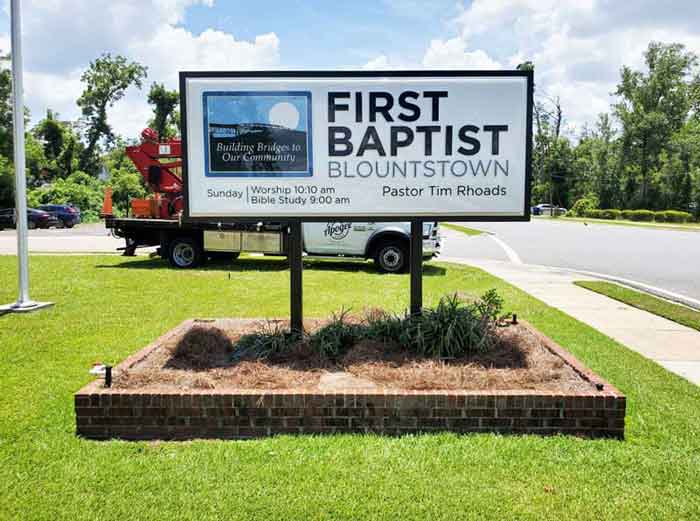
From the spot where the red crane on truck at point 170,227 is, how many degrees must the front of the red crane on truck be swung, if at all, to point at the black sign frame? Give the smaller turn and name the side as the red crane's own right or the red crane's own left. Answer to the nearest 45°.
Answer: approximately 90° to the red crane's own right

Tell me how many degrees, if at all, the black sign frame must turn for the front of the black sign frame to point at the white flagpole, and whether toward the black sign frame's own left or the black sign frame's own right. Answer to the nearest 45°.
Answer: approximately 135° to the black sign frame's own right

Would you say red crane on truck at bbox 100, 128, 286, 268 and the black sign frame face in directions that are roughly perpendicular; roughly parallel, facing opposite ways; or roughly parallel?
roughly perpendicular

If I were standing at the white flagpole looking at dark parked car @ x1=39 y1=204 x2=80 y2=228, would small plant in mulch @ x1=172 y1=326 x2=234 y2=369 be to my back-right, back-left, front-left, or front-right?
back-right

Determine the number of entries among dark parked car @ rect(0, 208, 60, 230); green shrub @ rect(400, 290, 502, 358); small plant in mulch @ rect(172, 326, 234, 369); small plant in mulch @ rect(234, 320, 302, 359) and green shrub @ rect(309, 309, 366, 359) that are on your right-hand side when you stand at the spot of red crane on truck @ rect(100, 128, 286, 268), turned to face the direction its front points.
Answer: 4

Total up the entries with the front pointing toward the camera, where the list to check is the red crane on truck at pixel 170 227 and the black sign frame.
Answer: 1

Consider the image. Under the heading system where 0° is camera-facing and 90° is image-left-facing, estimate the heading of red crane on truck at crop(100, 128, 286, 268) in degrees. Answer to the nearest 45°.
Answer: approximately 270°

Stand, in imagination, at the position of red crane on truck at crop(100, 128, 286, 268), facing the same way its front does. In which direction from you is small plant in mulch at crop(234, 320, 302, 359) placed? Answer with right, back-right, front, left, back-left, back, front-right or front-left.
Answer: right

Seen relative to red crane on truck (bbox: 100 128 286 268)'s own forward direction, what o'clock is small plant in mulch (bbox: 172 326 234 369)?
The small plant in mulch is roughly at 3 o'clock from the red crane on truck.

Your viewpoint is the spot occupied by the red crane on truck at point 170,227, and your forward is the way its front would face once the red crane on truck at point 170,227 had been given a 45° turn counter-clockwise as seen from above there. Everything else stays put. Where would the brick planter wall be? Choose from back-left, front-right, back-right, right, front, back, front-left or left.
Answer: back-right

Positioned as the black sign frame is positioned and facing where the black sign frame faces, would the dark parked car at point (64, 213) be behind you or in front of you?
behind

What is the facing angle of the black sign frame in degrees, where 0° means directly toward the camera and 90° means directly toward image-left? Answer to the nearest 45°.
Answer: approximately 0°
